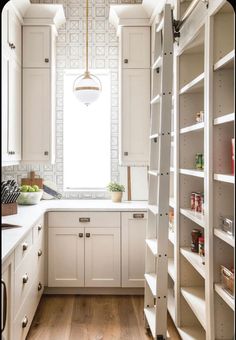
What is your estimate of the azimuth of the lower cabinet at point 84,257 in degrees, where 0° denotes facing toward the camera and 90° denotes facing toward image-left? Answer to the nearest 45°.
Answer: approximately 0°

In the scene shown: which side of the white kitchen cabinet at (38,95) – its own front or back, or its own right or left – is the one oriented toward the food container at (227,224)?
front

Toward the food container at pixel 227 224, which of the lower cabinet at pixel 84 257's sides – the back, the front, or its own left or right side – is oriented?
front

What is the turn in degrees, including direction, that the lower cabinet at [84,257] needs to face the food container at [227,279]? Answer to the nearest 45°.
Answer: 0° — it already faces it

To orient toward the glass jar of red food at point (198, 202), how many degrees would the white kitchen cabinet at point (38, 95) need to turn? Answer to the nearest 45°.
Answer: approximately 45° to its left
